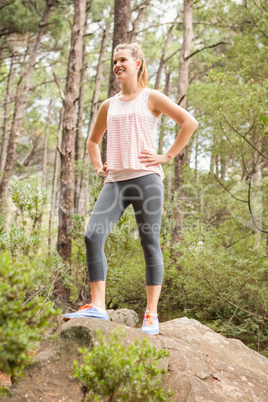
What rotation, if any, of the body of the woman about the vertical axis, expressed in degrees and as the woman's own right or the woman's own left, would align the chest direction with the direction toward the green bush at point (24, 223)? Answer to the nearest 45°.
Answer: approximately 90° to the woman's own right

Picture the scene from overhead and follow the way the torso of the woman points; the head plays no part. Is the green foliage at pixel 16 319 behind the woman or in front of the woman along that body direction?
in front

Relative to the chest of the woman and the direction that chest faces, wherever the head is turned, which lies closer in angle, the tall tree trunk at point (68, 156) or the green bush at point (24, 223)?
the green bush

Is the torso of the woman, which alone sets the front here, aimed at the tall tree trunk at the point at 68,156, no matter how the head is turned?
no

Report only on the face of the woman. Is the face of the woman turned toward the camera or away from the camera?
toward the camera

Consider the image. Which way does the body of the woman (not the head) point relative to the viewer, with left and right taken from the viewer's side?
facing the viewer and to the left of the viewer

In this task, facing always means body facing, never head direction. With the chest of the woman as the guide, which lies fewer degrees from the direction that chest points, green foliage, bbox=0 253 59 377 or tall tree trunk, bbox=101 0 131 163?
the green foliage

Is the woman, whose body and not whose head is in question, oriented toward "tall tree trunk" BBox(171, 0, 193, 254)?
no

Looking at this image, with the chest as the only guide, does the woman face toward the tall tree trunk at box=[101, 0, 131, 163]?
no

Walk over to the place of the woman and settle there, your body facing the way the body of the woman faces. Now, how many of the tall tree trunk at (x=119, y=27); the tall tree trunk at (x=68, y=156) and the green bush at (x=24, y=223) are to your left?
0
